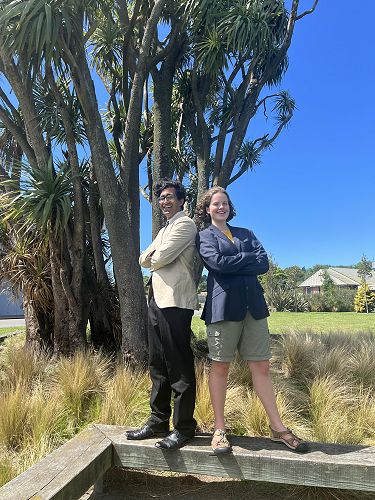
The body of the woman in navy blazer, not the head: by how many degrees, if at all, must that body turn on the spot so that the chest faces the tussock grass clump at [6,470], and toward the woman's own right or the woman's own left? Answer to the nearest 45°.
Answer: approximately 135° to the woman's own right

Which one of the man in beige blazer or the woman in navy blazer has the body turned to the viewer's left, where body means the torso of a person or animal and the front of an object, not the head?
the man in beige blazer

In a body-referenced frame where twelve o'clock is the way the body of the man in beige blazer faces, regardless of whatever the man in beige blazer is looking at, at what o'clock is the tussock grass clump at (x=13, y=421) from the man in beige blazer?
The tussock grass clump is roughly at 1 o'clock from the man in beige blazer.

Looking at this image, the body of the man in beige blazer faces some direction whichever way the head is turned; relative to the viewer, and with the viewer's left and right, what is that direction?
facing to the left of the viewer

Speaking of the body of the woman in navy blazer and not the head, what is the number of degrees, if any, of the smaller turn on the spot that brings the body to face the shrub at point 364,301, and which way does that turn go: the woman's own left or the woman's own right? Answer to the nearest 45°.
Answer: approximately 135° to the woman's own left

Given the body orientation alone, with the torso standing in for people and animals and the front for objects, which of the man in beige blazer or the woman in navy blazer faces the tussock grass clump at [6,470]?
the man in beige blazer

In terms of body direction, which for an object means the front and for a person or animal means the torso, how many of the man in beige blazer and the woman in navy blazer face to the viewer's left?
1

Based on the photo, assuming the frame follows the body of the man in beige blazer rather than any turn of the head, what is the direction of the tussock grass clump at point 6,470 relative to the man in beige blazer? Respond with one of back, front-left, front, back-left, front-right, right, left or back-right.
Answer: front

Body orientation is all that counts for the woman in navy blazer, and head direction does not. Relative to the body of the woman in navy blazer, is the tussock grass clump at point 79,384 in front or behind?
behind

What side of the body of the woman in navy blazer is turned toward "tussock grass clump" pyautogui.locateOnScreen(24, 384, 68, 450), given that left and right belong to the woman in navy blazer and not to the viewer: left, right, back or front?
back

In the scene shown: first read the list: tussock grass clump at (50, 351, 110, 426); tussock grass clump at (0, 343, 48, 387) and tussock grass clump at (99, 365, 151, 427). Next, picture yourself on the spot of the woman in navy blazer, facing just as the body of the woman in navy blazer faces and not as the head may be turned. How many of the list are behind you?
3

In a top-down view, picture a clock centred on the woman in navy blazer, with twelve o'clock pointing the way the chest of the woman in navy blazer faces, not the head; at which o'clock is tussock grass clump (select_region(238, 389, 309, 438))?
The tussock grass clump is roughly at 8 o'clock from the woman in navy blazer.

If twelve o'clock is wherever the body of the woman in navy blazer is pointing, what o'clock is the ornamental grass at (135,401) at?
The ornamental grass is roughly at 6 o'clock from the woman in navy blazer.

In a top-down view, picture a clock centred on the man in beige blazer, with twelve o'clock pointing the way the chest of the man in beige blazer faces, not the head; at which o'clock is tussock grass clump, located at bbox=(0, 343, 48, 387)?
The tussock grass clump is roughly at 2 o'clock from the man in beige blazer.

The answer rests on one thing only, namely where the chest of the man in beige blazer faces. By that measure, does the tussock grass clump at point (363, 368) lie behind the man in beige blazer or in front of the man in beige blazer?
behind
